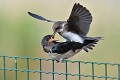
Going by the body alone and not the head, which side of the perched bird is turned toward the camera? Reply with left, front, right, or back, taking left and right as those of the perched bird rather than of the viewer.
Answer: left
